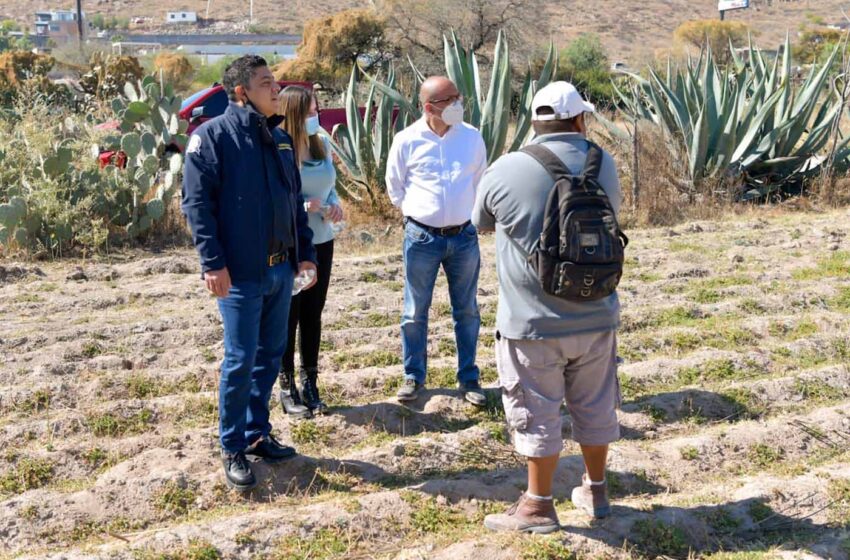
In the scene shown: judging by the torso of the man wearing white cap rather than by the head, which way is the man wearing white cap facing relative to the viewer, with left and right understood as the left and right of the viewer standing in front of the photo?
facing away from the viewer and to the left of the viewer

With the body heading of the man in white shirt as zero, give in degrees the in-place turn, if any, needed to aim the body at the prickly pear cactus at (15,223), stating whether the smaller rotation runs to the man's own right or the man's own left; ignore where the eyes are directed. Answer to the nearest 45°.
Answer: approximately 135° to the man's own right

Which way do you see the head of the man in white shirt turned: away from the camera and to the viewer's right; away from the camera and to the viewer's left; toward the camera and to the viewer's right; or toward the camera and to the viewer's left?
toward the camera and to the viewer's right

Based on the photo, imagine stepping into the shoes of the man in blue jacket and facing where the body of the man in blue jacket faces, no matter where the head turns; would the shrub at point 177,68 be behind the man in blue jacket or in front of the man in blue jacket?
behind

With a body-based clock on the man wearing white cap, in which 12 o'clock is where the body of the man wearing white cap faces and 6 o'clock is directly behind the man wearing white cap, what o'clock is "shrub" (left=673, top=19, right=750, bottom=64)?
The shrub is roughly at 2 o'clock from the man wearing white cap.

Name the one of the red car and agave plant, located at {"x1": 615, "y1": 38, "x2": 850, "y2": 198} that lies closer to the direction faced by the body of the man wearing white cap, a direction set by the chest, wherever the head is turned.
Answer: the red car

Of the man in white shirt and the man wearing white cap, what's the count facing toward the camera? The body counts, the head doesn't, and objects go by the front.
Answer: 1

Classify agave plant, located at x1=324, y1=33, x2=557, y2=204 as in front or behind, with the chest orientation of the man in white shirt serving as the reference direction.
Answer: behind

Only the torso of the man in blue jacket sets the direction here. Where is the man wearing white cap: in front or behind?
in front

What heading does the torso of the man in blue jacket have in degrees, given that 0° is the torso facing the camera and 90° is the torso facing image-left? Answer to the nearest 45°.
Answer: approximately 315°

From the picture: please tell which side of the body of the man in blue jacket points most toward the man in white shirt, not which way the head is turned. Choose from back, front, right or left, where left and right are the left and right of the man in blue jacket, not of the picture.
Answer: left

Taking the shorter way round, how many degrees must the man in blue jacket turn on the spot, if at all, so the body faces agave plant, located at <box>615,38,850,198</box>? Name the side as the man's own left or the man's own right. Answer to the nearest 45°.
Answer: approximately 90° to the man's own left

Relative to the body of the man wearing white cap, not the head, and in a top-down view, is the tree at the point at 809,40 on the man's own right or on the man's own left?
on the man's own right

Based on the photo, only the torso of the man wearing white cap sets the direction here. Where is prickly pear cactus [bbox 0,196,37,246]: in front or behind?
in front
